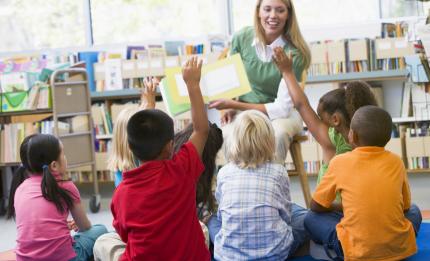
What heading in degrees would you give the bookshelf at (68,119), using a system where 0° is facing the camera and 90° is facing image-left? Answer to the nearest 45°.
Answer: approximately 45°

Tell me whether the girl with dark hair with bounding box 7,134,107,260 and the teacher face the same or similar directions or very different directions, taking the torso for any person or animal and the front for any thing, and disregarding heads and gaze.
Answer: very different directions

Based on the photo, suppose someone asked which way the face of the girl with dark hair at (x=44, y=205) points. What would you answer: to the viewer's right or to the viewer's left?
to the viewer's right

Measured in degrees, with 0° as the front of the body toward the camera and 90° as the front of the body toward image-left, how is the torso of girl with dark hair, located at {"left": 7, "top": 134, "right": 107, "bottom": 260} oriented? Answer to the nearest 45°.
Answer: approximately 225°

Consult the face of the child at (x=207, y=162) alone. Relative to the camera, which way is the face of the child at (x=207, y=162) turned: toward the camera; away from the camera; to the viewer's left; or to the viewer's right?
away from the camera

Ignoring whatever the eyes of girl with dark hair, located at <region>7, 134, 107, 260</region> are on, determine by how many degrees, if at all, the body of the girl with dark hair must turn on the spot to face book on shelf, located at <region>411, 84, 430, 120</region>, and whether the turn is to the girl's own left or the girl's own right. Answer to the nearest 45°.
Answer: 0° — they already face it

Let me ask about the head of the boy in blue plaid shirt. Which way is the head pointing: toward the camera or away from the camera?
away from the camera

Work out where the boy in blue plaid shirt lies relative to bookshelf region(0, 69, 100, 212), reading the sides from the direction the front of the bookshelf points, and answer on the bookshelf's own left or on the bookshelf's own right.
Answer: on the bookshelf's own left

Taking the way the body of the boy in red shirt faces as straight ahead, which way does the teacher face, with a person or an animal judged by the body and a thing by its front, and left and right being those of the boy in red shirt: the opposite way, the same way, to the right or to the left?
the opposite way

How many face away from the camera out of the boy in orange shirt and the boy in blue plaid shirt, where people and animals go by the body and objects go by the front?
2

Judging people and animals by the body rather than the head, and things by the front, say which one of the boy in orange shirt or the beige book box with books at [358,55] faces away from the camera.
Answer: the boy in orange shirt

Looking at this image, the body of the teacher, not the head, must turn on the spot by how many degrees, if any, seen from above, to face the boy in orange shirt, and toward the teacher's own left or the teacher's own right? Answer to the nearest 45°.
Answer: approximately 45° to the teacher's own left
